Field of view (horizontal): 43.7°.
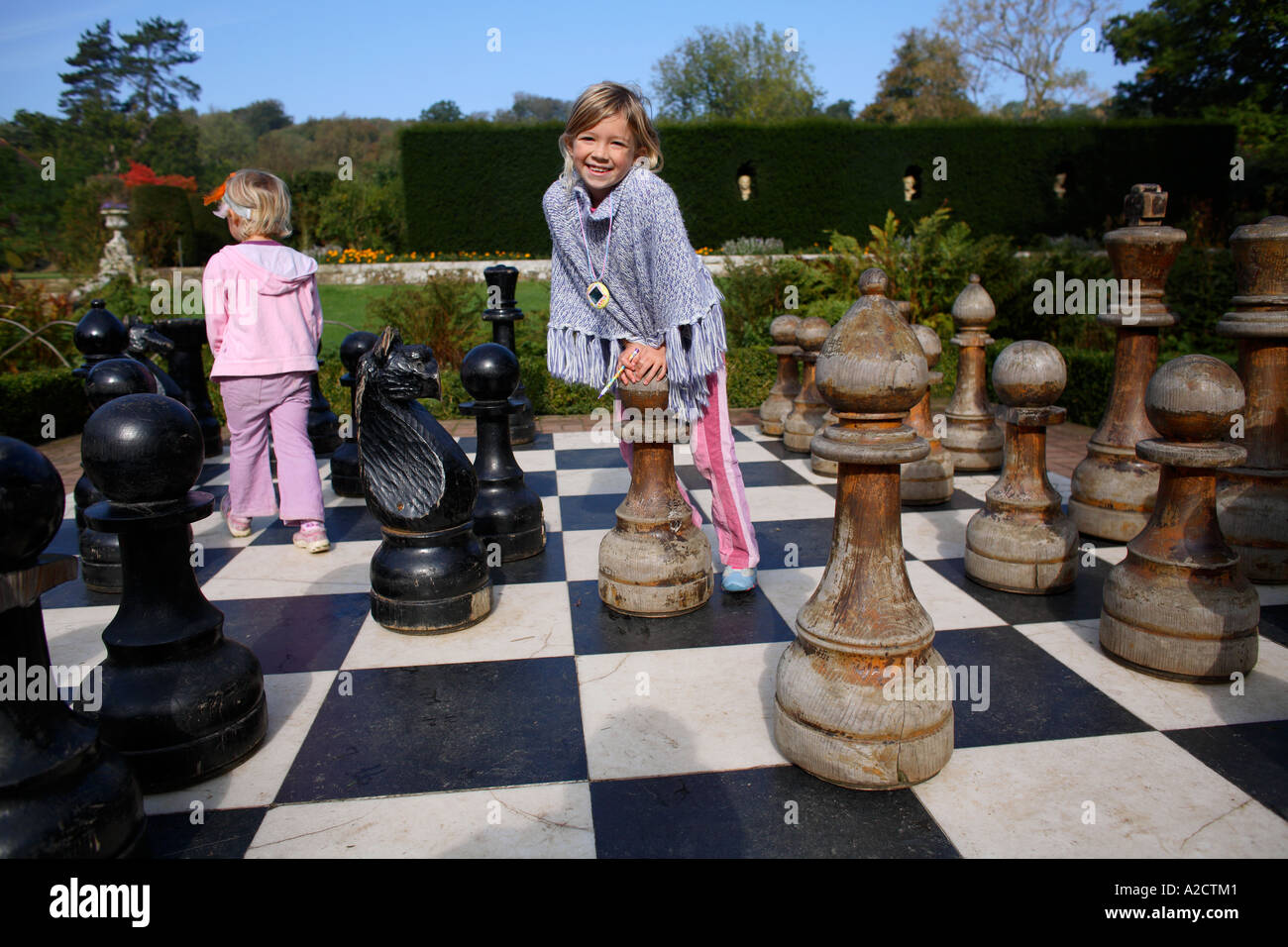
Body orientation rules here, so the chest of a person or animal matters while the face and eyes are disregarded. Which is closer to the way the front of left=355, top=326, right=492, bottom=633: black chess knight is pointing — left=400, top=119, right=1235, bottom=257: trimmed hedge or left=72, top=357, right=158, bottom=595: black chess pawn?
the trimmed hedge

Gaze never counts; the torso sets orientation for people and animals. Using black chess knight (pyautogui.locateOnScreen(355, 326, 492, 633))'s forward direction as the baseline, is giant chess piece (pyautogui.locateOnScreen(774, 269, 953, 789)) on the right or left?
on its right

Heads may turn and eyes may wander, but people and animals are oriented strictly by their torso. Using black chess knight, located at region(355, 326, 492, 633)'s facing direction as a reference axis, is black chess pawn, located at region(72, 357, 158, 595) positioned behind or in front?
behind

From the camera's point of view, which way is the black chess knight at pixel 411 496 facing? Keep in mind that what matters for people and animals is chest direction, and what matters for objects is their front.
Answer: to the viewer's right

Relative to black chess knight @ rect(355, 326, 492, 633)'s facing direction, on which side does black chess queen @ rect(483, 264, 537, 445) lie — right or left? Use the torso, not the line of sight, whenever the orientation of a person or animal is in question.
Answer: on its left

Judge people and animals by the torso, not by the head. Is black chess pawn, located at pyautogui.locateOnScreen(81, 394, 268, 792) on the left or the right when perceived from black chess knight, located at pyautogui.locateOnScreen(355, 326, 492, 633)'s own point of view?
on its right

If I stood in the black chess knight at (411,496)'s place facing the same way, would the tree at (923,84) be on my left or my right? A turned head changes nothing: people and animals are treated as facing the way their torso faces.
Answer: on my left
